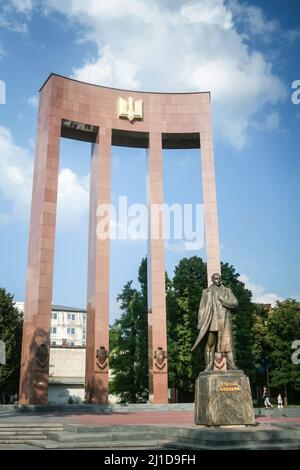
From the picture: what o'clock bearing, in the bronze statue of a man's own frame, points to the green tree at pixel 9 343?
The green tree is roughly at 5 o'clock from the bronze statue of a man.

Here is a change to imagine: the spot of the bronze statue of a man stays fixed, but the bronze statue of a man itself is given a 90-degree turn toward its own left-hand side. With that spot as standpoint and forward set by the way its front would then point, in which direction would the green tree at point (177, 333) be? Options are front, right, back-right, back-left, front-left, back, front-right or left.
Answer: left

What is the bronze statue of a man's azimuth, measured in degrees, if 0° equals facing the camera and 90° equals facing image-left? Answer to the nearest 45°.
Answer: approximately 0°

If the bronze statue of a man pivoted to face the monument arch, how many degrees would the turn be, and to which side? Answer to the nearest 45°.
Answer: approximately 135° to its right

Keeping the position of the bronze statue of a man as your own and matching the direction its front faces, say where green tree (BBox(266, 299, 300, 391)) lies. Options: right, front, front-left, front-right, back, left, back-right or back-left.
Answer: back

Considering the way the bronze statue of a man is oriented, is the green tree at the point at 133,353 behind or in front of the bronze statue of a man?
behind

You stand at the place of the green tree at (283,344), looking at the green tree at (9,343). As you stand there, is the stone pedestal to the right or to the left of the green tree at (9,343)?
left
